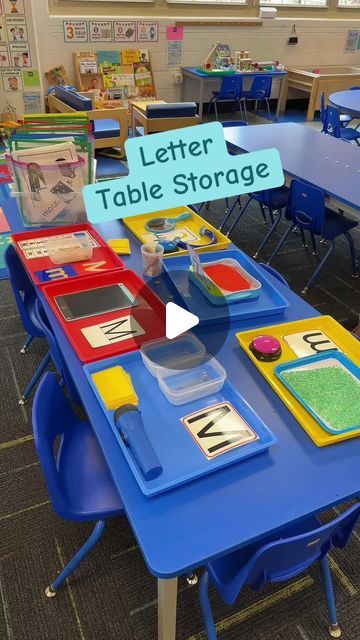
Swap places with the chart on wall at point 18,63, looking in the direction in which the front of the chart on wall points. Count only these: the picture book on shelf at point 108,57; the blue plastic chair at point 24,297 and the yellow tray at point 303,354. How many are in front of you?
2

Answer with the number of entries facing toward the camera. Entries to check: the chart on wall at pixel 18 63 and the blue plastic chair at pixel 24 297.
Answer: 1

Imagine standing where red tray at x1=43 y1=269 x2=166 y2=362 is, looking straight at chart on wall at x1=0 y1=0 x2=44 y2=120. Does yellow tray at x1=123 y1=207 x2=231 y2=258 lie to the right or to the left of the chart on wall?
right

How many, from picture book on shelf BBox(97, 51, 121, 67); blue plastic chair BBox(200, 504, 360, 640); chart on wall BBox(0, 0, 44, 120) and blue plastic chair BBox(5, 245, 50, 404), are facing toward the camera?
2

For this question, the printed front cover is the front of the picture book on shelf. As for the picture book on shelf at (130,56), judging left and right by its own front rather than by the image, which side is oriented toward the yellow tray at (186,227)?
front

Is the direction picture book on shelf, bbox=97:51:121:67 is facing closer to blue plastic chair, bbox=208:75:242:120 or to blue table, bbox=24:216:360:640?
the blue table

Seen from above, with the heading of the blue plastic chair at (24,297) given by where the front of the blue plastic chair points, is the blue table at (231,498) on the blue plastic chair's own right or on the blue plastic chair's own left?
on the blue plastic chair's own right

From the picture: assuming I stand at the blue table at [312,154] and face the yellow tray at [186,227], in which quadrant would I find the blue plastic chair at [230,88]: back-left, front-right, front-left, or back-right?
back-right

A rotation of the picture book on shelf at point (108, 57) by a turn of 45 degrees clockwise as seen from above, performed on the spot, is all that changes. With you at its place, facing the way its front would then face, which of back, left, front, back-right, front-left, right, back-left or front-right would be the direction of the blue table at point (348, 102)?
left

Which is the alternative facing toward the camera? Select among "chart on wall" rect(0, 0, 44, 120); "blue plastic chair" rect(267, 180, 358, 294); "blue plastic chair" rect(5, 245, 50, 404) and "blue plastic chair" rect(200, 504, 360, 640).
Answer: the chart on wall

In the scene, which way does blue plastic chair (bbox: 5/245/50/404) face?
to the viewer's right

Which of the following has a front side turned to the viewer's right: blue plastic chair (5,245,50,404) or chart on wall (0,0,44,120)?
the blue plastic chair

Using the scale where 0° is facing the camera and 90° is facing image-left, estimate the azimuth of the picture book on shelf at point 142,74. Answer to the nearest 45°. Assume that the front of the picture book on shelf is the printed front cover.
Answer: approximately 0°

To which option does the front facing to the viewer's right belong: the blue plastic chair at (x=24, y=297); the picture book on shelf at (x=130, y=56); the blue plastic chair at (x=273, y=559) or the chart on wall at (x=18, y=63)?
the blue plastic chair at (x=24, y=297)

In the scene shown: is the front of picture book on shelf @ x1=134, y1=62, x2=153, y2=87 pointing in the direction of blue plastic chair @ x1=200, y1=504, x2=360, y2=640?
yes

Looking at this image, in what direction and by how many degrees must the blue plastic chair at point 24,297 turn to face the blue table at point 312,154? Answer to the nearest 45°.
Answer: approximately 45° to its left

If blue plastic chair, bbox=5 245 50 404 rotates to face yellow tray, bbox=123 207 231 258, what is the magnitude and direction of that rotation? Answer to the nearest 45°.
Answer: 0° — it already faces it

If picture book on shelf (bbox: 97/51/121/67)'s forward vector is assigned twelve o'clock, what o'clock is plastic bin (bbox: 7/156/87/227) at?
The plastic bin is roughly at 12 o'clock from the picture book on shelf.
